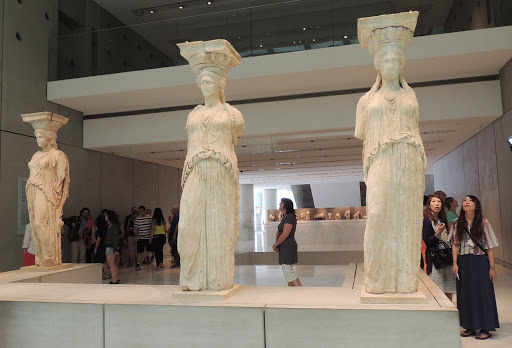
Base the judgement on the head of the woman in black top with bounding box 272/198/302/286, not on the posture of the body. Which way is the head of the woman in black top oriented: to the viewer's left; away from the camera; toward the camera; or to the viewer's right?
to the viewer's left

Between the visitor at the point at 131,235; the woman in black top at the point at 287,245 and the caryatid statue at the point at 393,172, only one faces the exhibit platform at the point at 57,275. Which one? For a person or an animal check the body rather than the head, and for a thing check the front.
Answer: the woman in black top

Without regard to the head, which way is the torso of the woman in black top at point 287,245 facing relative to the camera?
to the viewer's left

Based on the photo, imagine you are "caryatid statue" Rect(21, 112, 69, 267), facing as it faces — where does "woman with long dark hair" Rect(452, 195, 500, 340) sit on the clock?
The woman with long dark hair is roughly at 9 o'clock from the caryatid statue.

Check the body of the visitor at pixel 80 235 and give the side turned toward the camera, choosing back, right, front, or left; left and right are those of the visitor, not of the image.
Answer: front

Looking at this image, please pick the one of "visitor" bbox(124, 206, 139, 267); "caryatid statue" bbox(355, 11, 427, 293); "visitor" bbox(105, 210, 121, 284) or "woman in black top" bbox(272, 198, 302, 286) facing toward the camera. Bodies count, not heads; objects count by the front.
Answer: the caryatid statue
